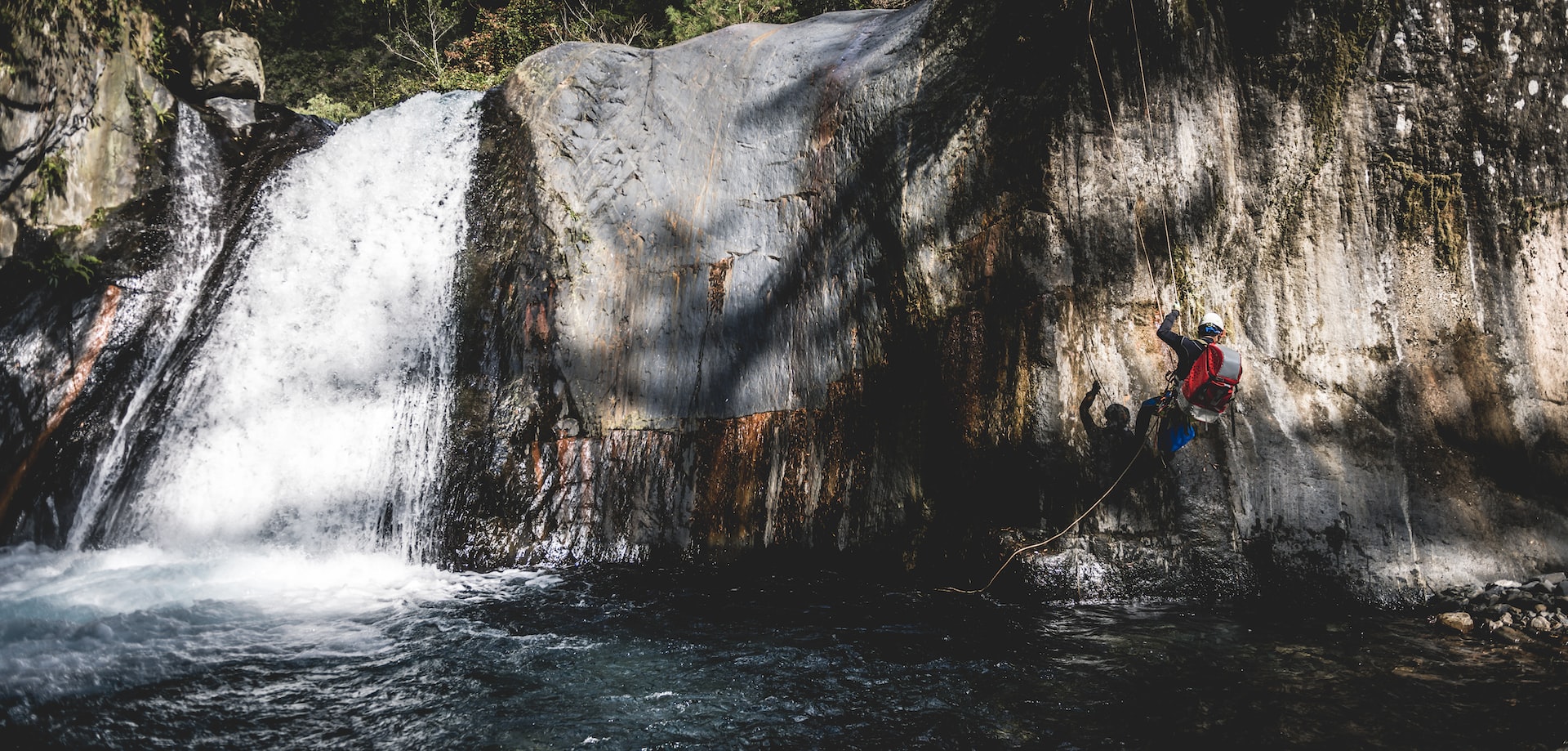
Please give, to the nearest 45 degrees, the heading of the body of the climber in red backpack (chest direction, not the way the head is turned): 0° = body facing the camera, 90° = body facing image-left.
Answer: approximately 135°

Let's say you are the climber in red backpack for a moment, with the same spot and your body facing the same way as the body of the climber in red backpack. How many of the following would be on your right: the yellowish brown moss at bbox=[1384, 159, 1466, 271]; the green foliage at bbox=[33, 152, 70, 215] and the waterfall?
1

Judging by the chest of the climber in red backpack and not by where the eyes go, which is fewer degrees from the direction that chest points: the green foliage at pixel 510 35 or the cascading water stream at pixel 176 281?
the green foliage

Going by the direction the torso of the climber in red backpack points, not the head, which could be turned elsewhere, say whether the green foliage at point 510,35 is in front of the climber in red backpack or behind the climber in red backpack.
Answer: in front

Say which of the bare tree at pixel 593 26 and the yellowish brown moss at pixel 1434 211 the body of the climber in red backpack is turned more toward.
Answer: the bare tree

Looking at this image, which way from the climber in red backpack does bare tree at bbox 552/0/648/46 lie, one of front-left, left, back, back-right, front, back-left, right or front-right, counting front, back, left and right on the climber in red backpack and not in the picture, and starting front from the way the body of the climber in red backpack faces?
front

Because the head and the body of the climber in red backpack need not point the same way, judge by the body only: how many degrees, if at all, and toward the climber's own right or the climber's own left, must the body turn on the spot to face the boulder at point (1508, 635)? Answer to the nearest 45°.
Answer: approximately 135° to the climber's own right

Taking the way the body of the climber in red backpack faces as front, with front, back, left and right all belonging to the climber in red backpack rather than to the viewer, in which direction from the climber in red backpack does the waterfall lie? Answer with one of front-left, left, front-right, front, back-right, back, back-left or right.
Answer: front-left

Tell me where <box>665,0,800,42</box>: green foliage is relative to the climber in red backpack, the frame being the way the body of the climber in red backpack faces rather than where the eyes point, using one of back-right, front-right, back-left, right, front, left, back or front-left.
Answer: front

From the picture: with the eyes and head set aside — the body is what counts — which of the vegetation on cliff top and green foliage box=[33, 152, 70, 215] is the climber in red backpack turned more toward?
the vegetation on cliff top

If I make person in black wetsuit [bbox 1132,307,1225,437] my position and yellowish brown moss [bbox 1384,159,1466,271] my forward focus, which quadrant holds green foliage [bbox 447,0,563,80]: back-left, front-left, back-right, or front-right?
back-left

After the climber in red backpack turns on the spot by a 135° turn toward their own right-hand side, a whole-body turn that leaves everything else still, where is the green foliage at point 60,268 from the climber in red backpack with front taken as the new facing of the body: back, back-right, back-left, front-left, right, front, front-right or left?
back
